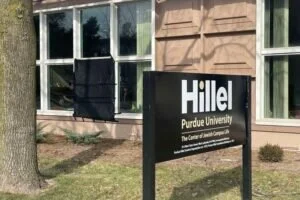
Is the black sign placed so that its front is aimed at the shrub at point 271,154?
no

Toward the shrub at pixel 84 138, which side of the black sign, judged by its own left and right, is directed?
back

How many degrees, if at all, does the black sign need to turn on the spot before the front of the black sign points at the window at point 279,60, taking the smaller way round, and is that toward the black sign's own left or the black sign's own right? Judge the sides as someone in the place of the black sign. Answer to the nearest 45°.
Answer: approximately 135° to the black sign's own left

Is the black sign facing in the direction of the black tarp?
no

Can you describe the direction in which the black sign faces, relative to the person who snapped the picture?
facing the viewer and to the right of the viewer
